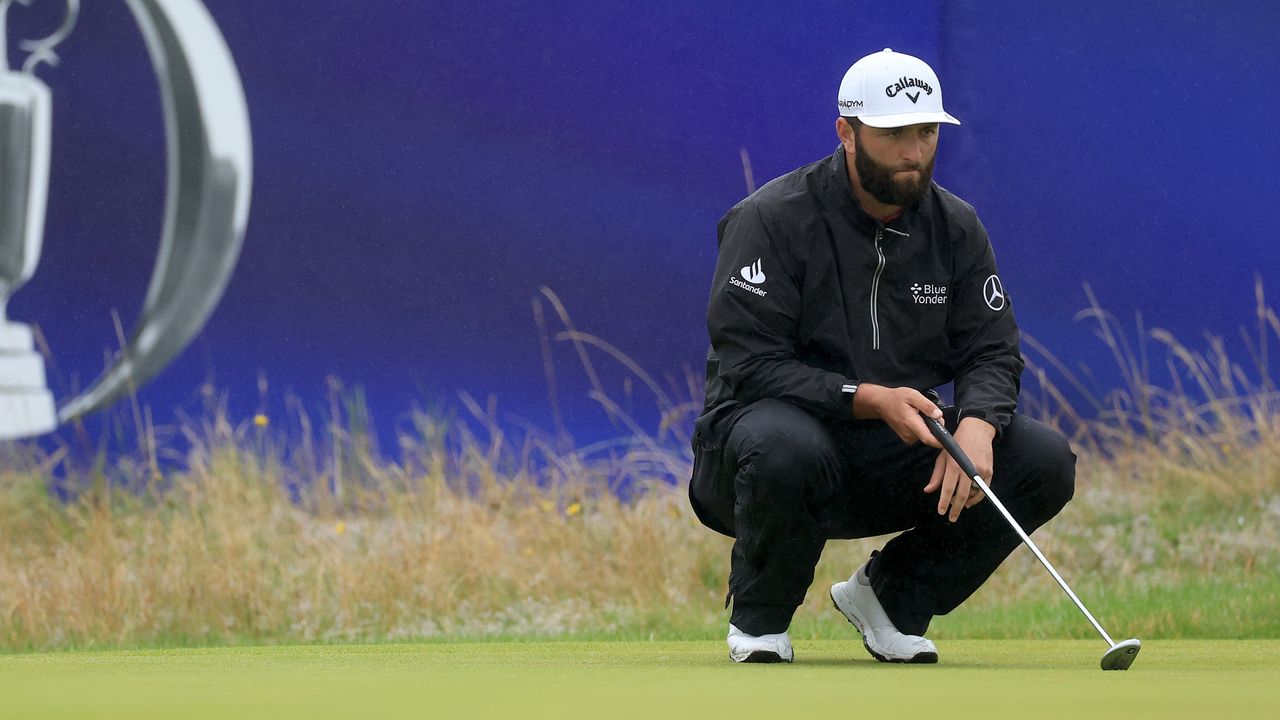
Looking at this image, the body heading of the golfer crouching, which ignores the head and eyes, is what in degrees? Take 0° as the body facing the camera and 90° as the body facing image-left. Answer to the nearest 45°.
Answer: approximately 315°
